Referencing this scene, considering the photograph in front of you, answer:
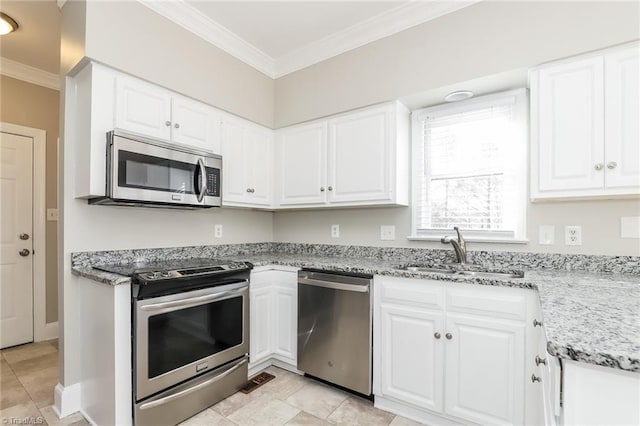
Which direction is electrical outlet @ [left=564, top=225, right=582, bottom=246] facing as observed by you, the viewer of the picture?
facing the viewer

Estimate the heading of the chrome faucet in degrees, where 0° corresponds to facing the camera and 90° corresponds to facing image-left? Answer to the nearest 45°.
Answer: approximately 45°

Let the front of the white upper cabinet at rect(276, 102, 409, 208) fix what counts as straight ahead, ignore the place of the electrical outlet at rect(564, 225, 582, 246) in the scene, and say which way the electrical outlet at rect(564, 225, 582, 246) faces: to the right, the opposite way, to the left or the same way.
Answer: the same way

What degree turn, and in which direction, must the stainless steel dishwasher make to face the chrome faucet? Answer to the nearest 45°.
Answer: approximately 135° to its left

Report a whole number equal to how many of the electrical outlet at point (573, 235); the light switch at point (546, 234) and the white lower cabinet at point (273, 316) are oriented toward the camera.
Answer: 3

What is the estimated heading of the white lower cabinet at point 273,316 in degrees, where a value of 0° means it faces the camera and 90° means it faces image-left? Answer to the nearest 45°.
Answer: approximately 0°

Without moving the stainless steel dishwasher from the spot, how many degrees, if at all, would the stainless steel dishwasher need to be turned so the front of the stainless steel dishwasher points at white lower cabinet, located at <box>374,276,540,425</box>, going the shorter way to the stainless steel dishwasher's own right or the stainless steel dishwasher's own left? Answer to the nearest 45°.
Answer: approximately 90° to the stainless steel dishwasher's own left

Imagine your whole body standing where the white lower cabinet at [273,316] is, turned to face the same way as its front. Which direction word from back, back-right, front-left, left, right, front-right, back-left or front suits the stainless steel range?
front-right

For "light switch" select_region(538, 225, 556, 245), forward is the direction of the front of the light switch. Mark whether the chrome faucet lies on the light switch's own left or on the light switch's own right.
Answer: on the light switch's own right

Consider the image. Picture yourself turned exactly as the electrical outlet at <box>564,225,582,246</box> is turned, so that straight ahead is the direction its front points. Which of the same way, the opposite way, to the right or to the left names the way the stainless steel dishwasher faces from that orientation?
the same way

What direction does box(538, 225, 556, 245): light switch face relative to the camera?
toward the camera

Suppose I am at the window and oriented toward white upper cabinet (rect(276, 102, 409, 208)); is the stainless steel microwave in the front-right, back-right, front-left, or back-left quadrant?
front-left

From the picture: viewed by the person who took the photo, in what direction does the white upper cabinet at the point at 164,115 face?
facing the viewer and to the right of the viewer

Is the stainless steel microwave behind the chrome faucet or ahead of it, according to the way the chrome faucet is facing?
ahead

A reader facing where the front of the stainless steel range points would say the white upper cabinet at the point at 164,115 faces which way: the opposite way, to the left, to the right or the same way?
the same way
